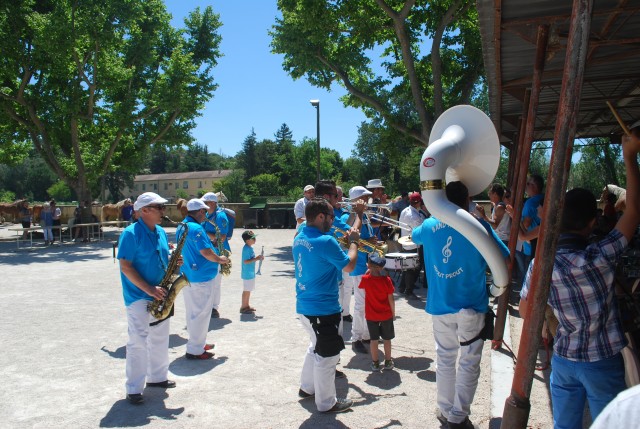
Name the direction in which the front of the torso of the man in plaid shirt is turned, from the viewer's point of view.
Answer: away from the camera

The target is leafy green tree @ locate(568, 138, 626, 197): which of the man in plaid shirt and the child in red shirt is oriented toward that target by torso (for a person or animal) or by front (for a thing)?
the man in plaid shirt

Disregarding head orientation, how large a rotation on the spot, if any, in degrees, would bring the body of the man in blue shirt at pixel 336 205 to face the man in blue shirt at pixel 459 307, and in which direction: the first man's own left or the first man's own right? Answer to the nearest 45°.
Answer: approximately 45° to the first man's own right

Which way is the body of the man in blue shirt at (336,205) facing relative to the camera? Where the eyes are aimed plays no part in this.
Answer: to the viewer's right

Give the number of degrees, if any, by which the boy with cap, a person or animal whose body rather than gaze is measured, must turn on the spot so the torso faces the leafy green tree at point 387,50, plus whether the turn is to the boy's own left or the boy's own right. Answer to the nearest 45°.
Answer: approximately 45° to the boy's own left

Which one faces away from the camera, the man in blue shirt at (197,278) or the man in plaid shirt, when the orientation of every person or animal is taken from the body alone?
the man in plaid shirt
